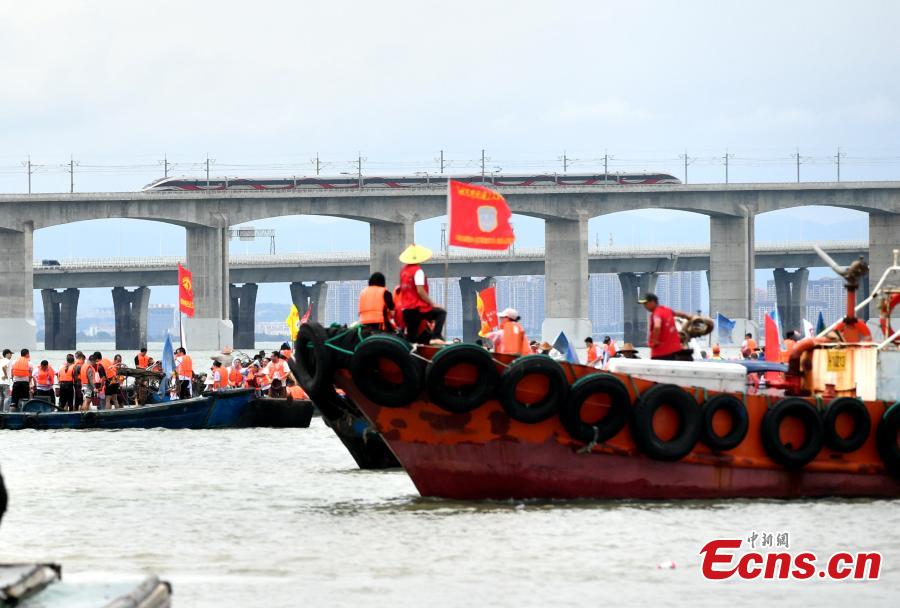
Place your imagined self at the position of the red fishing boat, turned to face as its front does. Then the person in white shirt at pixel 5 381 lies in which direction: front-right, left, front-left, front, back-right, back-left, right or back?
front-right

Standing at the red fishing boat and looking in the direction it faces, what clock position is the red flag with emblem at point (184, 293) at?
The red flag with emblem is roughly at 2 o'clock from the red fishing boat.

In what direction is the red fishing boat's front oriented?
to the viewer's left
